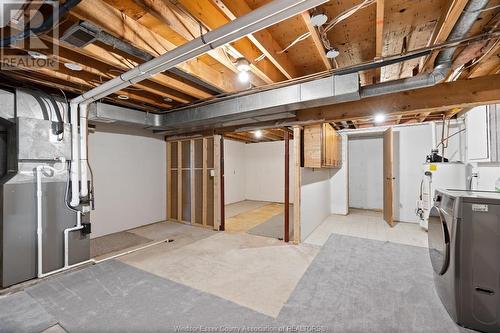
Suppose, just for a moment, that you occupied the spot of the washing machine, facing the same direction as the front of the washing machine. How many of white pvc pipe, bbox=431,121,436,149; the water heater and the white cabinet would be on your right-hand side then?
3

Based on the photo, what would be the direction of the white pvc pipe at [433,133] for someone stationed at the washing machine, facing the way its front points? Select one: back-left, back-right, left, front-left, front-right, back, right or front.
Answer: right

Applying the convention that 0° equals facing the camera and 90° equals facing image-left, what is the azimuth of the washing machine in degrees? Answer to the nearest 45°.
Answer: approximately 90°

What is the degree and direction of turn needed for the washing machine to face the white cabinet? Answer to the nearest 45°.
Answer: approximately 90° to its right

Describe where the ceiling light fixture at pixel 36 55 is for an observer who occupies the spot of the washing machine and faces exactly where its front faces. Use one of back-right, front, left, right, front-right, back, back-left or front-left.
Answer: front-left

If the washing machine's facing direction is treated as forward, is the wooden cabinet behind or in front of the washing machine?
in front

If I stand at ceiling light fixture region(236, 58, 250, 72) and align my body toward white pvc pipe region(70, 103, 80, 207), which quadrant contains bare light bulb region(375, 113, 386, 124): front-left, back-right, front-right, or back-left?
back-right

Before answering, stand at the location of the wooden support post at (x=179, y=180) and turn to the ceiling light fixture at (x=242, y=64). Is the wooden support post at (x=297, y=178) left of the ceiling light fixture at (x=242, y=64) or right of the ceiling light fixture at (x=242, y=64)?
left

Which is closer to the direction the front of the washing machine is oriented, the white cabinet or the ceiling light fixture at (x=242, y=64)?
the ceiling light fixture

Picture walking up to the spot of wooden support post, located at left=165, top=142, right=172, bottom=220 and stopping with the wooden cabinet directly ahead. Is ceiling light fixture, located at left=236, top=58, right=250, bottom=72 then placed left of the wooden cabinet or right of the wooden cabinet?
right

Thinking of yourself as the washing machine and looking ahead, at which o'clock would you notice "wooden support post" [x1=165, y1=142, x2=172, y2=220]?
The wooden support post is roughly at 12 o'clock from the washing machine.

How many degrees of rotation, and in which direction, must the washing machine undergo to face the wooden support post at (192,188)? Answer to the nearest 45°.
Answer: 0° — it already faces it
